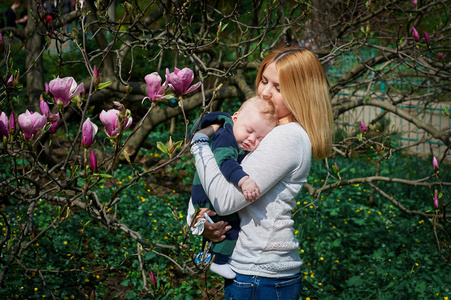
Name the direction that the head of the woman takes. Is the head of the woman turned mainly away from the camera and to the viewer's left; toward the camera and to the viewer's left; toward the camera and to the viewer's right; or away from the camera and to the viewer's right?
toward the camera and to the viewer's left

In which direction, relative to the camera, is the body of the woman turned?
to the viewer's left
